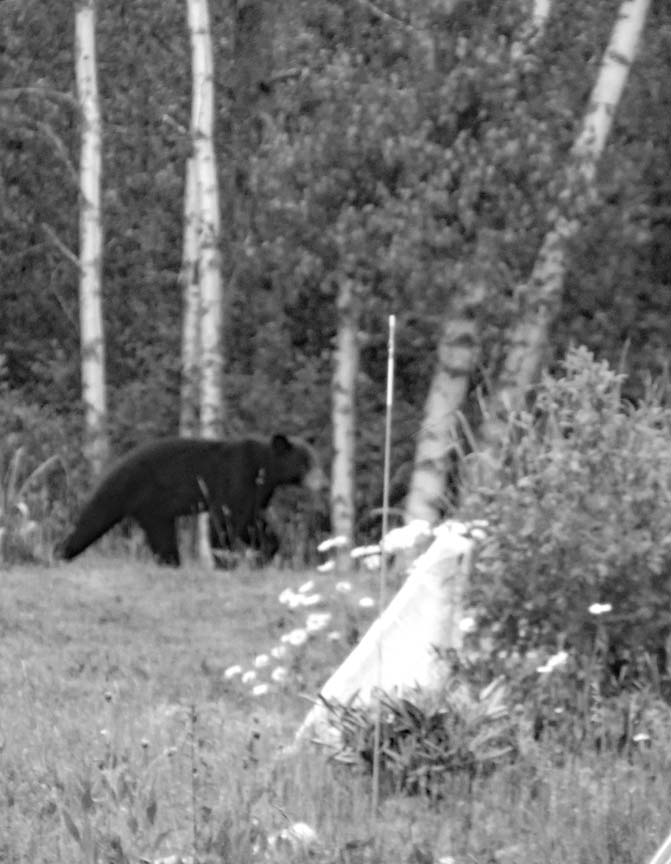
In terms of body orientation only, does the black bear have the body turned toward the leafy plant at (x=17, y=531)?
no

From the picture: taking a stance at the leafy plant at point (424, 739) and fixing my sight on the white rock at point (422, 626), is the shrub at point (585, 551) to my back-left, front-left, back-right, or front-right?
front-right

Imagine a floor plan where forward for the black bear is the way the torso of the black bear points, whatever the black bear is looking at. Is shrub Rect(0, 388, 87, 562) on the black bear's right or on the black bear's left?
on the black bear's left

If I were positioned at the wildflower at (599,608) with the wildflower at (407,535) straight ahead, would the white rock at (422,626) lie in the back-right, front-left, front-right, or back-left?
front-left

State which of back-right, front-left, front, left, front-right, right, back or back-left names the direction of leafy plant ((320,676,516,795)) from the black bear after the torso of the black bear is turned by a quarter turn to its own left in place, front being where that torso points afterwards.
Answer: back

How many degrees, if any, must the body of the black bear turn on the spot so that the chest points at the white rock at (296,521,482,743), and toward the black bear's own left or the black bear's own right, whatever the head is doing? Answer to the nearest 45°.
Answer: approximately 90° to the black bear's own right

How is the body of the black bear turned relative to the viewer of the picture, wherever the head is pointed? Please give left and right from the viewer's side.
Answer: facing to the right of the viewer

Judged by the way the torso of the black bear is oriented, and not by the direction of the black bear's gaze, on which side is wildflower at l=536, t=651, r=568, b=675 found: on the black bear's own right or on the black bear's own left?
on the black bear's own right
